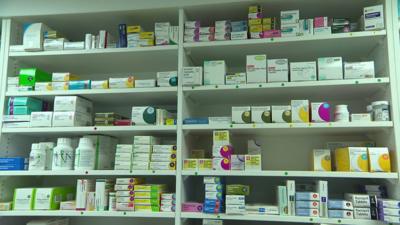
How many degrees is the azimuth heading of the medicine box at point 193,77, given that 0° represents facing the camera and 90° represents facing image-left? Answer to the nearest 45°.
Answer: approximately 0°

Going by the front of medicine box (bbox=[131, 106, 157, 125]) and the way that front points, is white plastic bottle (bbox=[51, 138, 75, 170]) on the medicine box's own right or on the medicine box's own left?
on the medicine box's own right

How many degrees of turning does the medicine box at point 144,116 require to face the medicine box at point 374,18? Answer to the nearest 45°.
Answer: approximately 90° to its left

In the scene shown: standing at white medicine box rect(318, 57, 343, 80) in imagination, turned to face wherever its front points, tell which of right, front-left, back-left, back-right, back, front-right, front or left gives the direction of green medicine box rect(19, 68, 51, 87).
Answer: right

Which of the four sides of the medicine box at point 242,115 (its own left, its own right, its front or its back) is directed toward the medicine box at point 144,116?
right

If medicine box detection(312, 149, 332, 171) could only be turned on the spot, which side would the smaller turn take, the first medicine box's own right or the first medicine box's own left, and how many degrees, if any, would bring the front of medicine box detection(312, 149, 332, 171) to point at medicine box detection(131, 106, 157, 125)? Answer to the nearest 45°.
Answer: approximately 90° to the first medicine box's own right
